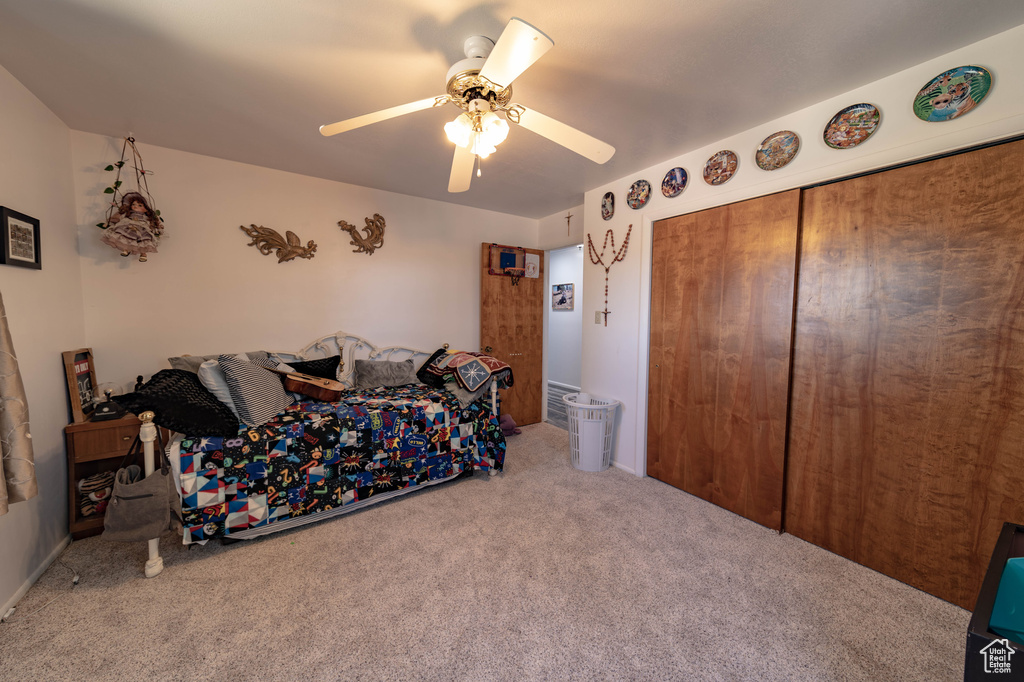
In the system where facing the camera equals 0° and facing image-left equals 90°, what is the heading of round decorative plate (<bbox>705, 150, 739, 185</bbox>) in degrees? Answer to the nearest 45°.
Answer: approximately 45°

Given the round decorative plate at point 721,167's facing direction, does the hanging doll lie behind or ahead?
ahead

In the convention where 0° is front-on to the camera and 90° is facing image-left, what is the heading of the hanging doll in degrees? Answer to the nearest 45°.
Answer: approximately 0°

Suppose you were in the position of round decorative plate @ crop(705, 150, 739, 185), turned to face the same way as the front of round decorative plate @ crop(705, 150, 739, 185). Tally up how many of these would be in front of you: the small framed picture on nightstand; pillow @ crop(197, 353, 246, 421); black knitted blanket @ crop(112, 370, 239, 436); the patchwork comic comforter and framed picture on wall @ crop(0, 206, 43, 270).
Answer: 5

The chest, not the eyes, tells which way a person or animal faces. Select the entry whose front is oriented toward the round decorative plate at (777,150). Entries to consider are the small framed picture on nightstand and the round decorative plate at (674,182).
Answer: the small framed picture on nightstand

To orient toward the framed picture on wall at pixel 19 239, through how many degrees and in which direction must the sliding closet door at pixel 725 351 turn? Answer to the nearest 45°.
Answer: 0° — it already faces it

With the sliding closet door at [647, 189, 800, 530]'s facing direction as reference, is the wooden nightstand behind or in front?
in front

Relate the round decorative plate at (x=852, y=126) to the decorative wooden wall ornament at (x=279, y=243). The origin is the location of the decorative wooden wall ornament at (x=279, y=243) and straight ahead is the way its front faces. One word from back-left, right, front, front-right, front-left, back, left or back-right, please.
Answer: front-left

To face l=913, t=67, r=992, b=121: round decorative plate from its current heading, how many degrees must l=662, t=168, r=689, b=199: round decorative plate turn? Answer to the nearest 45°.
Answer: approximately 90° to its left

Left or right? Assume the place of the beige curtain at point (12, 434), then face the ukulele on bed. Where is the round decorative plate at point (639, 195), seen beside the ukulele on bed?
right

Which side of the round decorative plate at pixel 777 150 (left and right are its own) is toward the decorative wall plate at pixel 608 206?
right

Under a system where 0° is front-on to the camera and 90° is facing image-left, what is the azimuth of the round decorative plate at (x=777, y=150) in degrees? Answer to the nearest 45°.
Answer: approximately 45°
